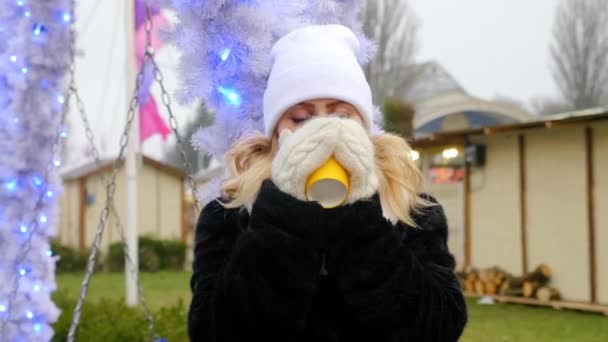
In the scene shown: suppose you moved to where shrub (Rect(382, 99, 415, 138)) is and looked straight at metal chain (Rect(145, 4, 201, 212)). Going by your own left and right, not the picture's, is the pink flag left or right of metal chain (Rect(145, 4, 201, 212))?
right

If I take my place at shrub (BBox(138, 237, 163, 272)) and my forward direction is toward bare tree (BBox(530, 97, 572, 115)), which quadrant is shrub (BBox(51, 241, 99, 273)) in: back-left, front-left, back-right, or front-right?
back-left

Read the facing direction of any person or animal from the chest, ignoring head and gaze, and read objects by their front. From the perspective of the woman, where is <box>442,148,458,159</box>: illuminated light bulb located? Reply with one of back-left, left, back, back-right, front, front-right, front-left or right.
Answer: back

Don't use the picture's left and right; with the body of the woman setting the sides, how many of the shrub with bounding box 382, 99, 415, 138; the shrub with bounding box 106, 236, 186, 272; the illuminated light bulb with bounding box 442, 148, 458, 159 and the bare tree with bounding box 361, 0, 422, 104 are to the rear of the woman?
4

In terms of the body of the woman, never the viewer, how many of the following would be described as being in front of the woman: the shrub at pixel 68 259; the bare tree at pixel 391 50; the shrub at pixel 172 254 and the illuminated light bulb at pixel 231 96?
0

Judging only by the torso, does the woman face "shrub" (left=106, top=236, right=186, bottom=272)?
no

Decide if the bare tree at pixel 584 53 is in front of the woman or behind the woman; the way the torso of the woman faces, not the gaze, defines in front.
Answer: behind

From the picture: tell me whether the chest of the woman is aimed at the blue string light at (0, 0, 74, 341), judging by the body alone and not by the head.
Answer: no

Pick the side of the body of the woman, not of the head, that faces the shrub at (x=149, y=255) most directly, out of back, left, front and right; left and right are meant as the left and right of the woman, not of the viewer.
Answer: back

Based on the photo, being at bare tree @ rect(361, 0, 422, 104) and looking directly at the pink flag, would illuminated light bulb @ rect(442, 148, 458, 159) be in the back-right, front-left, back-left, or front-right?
front-left

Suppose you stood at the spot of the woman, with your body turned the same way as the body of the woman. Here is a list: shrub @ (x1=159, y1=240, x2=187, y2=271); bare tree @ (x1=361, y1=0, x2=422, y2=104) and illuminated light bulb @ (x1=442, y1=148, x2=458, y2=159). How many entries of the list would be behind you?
3

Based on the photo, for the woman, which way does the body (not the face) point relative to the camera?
toward the camera

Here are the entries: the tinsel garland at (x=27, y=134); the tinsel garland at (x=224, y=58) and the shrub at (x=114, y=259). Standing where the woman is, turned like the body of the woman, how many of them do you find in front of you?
0

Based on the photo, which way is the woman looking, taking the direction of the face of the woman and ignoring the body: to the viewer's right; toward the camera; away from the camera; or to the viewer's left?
toward the camera

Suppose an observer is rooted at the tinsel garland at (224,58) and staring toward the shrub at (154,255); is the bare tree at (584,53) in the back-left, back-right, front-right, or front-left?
front-right

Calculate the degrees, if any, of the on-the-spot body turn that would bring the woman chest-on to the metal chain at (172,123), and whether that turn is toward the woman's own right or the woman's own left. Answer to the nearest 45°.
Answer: approximately 135° to the woman's own right

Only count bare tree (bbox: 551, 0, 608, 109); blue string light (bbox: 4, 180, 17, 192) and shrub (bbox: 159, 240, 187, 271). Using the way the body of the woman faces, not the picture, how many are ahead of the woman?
0

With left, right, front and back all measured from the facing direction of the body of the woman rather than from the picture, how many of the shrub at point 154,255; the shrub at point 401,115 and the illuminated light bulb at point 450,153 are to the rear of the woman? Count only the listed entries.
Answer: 3

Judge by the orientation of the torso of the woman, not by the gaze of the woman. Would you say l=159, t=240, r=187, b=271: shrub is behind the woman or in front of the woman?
behind
